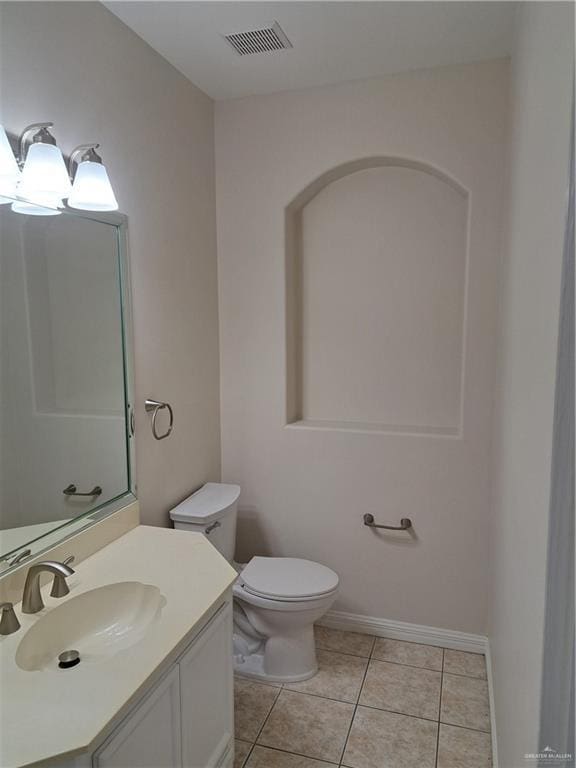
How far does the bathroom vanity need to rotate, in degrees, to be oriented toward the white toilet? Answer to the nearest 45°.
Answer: approximately 90° to its left

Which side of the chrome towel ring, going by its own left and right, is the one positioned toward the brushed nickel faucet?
right

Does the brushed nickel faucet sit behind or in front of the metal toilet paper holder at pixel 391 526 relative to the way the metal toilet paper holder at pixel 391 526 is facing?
in front

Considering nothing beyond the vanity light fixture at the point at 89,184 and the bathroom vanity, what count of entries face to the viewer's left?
0

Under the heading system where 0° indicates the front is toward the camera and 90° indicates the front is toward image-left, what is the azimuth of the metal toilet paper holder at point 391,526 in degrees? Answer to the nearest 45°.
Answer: approximately 0°

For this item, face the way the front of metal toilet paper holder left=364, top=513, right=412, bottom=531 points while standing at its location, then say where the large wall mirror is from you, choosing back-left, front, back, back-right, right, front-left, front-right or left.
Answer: front-right

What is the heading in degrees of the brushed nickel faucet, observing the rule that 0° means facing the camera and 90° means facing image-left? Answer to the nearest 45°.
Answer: approximately 315°

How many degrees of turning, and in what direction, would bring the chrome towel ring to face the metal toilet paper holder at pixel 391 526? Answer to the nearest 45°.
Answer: approximately 45° to its left
